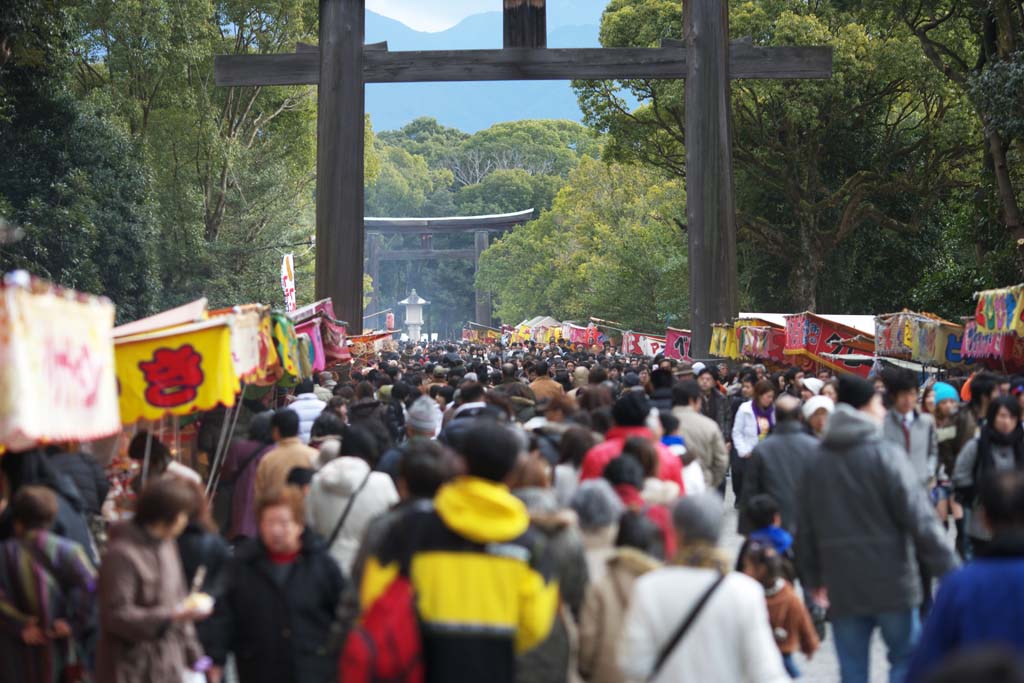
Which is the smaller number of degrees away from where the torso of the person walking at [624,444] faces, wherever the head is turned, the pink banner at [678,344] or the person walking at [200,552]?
the pink banner

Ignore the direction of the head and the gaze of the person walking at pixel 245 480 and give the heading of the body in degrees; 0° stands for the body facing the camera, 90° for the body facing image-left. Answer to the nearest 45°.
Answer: approximately 180°

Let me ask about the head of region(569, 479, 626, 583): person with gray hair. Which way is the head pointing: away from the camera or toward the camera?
away from the camera

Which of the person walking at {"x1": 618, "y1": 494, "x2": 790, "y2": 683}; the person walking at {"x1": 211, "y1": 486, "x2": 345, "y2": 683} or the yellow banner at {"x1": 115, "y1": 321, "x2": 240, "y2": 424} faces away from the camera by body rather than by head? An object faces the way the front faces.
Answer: the person walking at {"x1": 618, "y1": 494, "x2": 790, "y2": 683}

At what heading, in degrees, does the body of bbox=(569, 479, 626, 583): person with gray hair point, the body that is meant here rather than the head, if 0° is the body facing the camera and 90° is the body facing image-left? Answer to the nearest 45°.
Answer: approximately 180°

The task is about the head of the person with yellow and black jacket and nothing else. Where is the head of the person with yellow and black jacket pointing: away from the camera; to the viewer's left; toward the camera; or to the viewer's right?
away from the camera

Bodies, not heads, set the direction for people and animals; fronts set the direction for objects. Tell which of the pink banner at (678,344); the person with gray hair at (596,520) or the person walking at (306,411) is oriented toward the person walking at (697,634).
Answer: the pink banner

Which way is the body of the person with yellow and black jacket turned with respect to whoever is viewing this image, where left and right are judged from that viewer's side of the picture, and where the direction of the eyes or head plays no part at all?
facing away from the viewer

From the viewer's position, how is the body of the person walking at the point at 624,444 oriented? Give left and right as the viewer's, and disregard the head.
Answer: facing away from the viewer

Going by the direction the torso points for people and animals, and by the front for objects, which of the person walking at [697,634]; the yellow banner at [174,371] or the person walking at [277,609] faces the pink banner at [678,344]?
the person walking at [697,634]

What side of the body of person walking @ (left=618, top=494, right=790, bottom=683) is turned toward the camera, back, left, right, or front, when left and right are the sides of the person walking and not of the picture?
back
